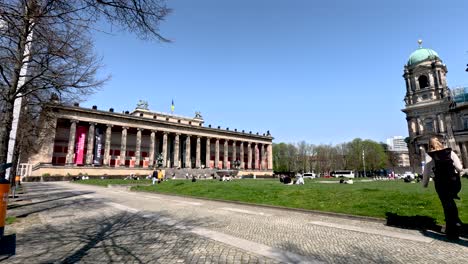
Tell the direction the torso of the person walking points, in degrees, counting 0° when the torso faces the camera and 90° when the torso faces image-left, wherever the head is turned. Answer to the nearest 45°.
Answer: approximately 180°

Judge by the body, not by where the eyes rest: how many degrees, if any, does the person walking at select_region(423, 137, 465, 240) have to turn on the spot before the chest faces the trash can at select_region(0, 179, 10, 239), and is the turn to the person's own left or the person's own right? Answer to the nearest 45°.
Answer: approximately 135° to the person's own left
